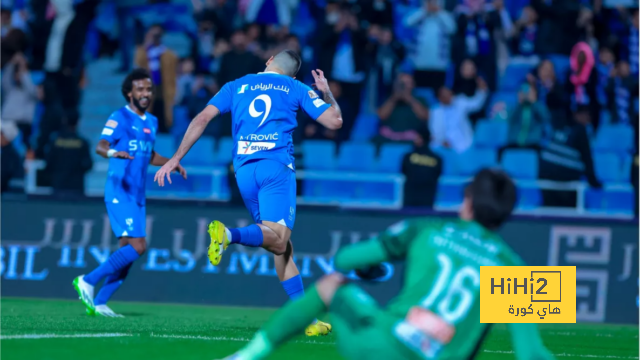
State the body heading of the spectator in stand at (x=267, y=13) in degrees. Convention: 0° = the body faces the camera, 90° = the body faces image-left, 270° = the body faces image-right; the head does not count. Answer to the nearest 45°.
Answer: approximately 0°

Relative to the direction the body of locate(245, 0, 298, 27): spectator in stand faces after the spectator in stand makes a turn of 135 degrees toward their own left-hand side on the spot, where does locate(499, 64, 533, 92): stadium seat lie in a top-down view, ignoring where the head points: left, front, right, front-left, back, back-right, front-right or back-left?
front-right

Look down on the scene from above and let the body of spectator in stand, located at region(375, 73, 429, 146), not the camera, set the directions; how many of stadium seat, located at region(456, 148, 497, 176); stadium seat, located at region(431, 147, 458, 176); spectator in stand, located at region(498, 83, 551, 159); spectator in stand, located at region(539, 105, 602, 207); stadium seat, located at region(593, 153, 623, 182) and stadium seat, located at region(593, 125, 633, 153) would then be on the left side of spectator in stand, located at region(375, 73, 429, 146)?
6

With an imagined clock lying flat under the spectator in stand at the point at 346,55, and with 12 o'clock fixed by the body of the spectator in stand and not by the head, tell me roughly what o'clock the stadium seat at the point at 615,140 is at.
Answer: The stadium seat is roughly at 9 o'clock from the spectator in stand.

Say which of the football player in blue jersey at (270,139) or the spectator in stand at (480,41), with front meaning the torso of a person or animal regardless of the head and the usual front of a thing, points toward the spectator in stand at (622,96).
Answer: the football player in blue jersey

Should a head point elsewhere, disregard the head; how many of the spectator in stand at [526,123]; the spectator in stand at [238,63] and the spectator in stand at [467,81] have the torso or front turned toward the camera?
3

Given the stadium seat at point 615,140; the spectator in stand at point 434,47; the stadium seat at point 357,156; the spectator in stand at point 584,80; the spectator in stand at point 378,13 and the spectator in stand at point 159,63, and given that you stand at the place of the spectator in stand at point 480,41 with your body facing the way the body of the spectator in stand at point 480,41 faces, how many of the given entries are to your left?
2
